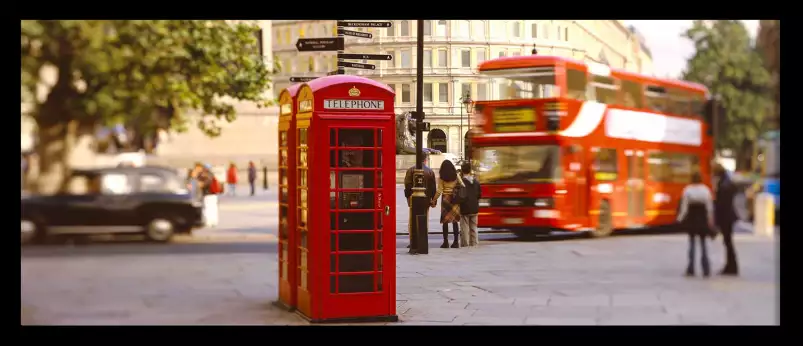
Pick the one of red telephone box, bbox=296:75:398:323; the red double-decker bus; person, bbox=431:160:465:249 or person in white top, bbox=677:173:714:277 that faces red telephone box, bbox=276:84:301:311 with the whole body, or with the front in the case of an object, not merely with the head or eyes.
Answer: the red double-decker bus

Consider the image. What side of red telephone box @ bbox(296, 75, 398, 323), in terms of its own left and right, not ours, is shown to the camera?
front

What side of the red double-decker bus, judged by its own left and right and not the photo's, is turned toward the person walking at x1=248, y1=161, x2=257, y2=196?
right

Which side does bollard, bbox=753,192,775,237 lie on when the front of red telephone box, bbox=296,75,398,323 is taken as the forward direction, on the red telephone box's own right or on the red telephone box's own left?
on the red telephone box's own left

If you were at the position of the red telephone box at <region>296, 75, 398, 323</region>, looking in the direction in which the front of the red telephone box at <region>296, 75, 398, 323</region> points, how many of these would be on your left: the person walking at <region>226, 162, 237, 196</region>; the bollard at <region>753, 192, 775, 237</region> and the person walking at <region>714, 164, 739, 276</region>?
2

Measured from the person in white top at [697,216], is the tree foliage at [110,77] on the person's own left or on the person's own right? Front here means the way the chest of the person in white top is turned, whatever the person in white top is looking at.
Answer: on the person's own left

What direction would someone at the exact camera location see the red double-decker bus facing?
facing the viewer and to the left of the viewer

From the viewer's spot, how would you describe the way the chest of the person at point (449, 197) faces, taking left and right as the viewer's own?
facing away from the viewer

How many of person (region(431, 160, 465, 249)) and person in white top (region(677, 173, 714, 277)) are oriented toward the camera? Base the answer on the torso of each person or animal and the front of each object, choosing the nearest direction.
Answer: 0

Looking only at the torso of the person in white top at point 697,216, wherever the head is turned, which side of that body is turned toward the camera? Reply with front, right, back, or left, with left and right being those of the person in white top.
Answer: back

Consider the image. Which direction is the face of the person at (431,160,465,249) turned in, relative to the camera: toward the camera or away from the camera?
away from the camera
